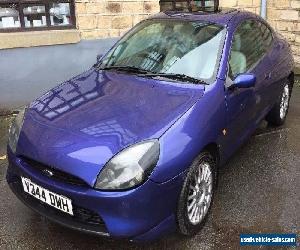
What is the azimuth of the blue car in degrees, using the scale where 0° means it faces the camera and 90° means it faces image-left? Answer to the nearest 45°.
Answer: approximately 45°
